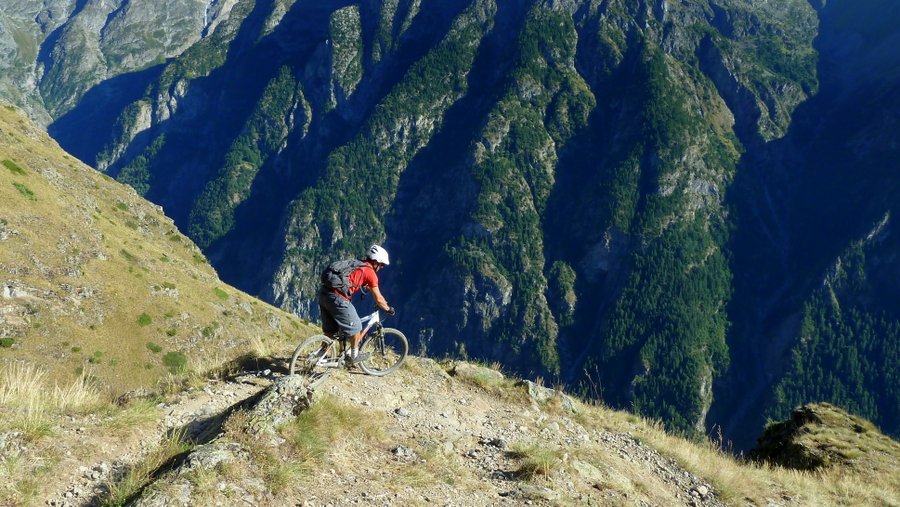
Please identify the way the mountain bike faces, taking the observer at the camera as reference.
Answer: facing to the right of the viewer

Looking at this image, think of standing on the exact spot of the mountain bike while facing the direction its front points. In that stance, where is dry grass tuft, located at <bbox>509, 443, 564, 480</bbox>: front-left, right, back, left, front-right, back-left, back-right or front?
front-right

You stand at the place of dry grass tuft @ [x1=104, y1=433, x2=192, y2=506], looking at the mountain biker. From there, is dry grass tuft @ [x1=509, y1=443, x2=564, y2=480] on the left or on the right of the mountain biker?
right

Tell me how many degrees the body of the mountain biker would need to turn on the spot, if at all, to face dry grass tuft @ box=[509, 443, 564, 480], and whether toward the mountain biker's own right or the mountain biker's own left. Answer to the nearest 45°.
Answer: approximately 45° to the mountain biker's own right

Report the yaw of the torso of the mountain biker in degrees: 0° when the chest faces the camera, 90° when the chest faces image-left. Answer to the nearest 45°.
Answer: approximately 270°

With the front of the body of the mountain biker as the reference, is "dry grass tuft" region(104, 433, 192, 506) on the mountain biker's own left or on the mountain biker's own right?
on the mountain biker's own right
